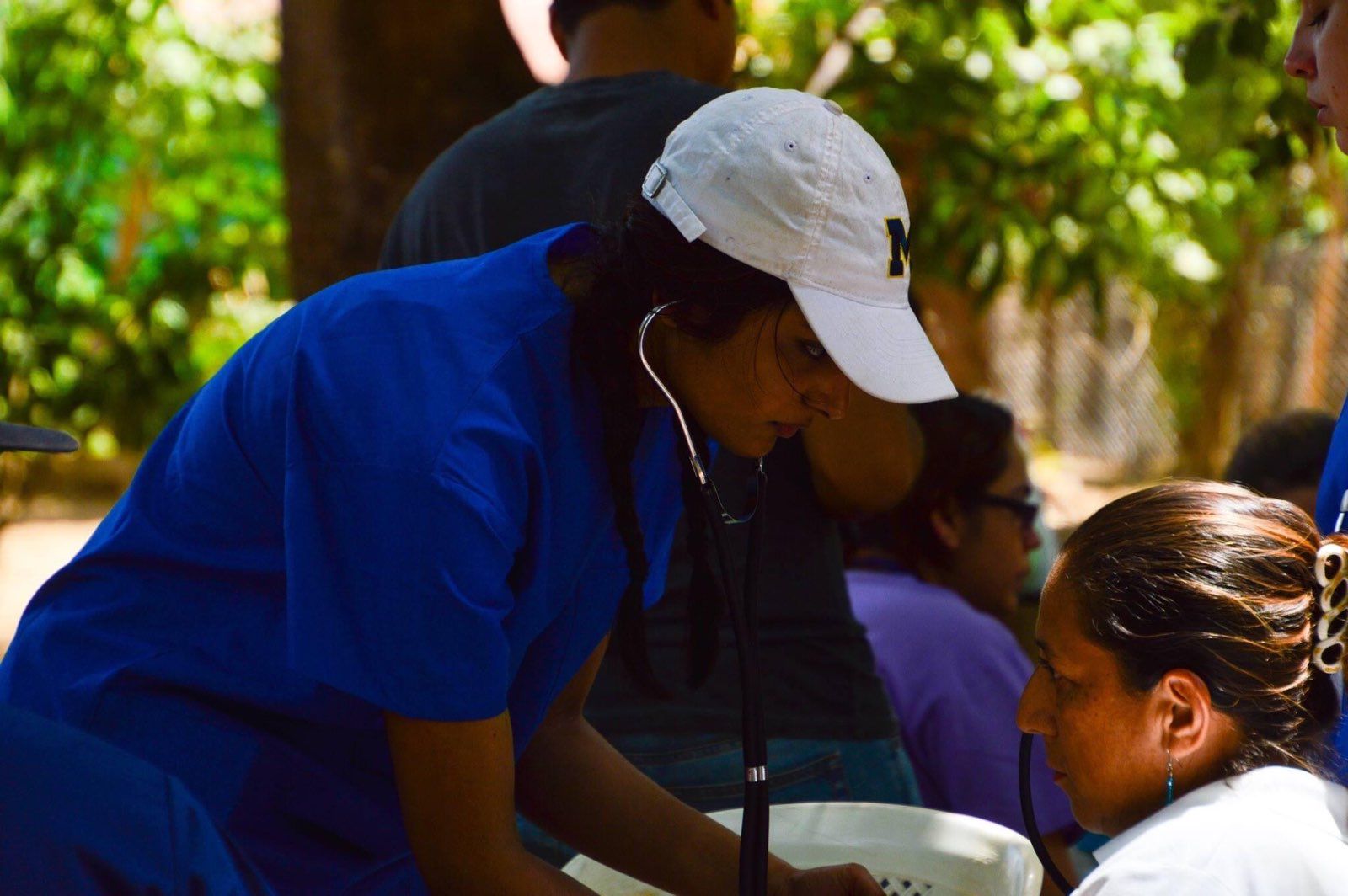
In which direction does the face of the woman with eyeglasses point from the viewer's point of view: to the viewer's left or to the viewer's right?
to the viewer's right

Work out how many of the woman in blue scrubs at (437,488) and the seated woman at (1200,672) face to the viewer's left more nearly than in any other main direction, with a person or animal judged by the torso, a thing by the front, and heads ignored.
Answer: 1

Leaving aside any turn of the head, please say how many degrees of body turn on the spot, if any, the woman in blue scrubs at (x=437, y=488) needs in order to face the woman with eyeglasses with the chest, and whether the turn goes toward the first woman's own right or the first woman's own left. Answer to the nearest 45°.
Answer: approximately 45° to the first woman's own left

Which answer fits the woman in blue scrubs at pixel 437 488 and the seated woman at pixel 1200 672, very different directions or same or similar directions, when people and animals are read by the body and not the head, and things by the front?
very different directions

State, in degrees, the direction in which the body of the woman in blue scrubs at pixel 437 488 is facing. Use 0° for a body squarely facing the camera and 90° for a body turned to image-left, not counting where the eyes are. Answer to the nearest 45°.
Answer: approximately 270°

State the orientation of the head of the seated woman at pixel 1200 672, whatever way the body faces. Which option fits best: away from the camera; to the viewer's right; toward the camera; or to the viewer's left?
to the viewer's left

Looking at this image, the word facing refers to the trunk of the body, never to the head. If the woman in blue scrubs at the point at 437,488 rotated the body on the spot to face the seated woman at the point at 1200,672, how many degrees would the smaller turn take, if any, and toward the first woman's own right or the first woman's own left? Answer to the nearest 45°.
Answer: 0° — they already face them

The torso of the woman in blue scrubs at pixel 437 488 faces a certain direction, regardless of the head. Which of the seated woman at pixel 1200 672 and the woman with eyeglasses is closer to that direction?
the seated woman

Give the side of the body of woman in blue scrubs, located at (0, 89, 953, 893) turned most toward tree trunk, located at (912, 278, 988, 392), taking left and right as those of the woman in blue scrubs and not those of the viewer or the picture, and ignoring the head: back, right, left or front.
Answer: left

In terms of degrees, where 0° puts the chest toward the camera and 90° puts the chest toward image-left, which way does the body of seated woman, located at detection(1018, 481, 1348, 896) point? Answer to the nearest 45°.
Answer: approximately 90°

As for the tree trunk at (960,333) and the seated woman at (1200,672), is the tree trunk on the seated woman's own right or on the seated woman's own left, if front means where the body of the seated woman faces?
on the seated woman's own right
